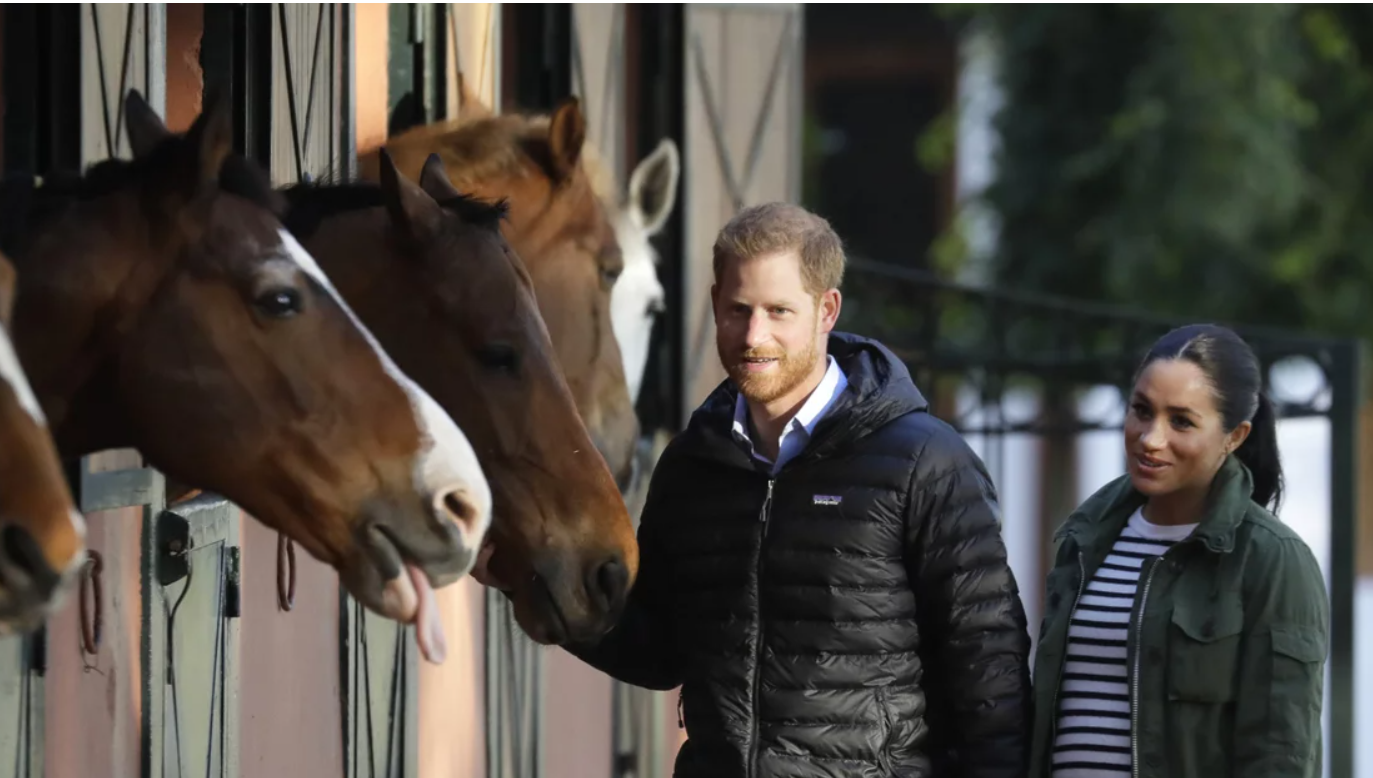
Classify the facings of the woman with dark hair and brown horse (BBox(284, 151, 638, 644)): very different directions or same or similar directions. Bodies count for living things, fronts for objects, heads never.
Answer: very different directions

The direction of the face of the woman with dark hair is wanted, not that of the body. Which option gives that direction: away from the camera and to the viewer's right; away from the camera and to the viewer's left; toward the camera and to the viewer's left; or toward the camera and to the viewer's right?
toward the camera and to the viewer's left

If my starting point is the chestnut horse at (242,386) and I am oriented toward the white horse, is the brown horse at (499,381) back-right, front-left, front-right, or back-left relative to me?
front-right

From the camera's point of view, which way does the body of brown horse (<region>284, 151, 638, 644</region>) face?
to the viewer's right

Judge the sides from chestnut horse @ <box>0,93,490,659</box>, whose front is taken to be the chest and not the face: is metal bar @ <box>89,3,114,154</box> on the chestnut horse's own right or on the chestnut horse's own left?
on the chestnut horse's own left

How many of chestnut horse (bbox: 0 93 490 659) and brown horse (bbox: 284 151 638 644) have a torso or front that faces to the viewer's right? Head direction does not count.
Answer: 2

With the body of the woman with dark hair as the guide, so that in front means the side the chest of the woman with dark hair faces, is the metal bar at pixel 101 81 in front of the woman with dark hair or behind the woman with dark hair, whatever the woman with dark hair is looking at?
in front

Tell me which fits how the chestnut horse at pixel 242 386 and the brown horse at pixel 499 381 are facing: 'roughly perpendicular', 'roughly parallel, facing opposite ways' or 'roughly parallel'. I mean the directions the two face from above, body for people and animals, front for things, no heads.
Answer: roughly parallel

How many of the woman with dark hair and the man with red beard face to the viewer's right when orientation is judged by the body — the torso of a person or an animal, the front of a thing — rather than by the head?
0

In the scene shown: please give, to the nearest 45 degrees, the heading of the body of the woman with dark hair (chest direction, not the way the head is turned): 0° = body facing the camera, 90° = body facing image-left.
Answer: approximately 45°

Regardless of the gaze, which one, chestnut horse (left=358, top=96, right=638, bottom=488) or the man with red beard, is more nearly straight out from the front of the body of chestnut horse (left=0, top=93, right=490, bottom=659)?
the man with red beard

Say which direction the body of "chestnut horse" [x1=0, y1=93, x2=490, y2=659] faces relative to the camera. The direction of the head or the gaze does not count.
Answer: to the viewer's right

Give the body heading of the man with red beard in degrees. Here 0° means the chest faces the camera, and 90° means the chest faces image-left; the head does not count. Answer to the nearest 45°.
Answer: approximately 45°
